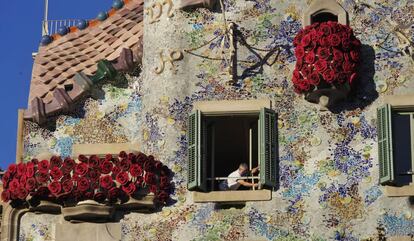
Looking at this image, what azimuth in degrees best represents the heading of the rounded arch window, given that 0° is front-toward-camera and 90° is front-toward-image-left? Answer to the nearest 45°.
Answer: approximately 0°
